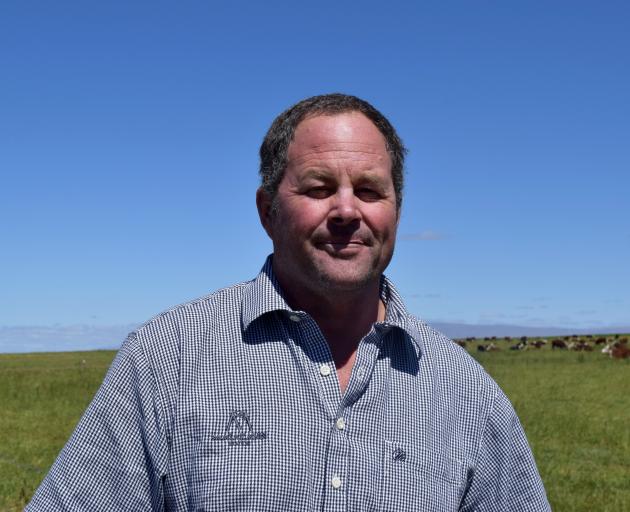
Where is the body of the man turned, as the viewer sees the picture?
toward the camera

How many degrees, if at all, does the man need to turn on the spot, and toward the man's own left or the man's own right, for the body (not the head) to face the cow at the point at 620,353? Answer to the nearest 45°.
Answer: approximately 180°
